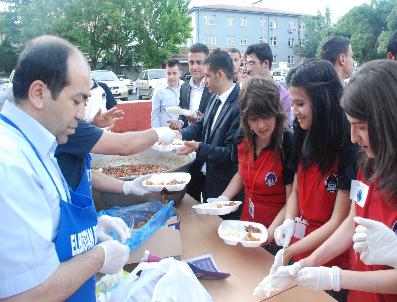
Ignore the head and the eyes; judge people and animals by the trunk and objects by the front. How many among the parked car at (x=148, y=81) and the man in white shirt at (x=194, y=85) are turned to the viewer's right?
0

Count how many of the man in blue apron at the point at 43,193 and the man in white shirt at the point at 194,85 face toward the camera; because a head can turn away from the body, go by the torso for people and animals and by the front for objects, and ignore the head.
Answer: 1

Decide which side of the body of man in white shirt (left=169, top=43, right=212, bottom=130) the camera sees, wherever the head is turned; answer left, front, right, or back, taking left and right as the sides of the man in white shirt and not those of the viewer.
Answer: front

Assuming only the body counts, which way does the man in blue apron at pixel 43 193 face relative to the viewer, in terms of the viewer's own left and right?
facing to the right of the viewer

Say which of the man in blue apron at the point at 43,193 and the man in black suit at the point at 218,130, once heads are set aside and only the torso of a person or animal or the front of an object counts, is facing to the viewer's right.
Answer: the man in blue apron

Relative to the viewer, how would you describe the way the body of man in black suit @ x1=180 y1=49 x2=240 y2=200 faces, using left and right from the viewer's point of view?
facing the viewer and to the left of the viewer

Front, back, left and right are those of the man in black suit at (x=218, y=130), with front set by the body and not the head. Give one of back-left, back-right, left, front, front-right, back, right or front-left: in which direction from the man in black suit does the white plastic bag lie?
front-left

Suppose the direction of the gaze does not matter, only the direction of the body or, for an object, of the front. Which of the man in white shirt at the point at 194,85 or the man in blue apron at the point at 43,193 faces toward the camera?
the man in white shirt

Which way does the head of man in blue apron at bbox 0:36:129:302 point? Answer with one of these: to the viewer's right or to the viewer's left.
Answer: to the viewer's right

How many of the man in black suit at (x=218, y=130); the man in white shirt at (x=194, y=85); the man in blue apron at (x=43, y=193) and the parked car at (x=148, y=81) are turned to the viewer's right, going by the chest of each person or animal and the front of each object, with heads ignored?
1

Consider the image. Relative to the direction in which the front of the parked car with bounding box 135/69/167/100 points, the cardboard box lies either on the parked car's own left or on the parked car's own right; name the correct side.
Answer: on the parked car's own left

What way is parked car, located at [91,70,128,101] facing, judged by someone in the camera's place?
facing the viewer and to the right of the viewer

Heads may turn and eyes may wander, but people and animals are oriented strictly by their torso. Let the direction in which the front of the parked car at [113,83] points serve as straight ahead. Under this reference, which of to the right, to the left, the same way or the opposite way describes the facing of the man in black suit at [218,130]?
to the right

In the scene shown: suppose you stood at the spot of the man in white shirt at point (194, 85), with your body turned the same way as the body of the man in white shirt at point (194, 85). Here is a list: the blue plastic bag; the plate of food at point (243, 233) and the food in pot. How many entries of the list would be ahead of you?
3
